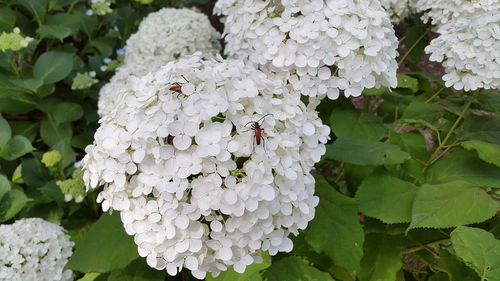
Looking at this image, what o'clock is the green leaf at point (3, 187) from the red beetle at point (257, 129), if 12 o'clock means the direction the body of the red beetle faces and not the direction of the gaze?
The green leaf is roughly at 10 o'clock from the red beetle.

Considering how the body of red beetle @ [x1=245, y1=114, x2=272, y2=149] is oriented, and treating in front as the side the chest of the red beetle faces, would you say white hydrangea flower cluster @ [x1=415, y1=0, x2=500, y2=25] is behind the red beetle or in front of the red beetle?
in front

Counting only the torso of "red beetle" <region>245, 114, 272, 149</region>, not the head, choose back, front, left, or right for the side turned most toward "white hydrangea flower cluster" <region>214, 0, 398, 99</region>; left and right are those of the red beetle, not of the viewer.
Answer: front

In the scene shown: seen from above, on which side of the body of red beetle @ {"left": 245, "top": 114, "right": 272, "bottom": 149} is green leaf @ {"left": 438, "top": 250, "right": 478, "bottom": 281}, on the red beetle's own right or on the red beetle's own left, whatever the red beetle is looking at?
on the red beetle's own right

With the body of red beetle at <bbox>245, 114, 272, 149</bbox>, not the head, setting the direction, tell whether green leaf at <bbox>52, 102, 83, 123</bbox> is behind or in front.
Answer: in front

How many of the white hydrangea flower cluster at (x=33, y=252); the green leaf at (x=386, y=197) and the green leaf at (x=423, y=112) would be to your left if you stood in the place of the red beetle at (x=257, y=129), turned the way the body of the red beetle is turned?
1

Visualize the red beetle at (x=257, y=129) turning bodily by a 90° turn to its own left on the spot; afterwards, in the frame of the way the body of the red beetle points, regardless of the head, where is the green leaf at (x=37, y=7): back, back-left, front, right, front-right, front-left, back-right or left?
front-right

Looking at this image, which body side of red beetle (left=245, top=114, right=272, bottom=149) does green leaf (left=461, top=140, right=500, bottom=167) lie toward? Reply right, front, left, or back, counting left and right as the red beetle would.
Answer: right

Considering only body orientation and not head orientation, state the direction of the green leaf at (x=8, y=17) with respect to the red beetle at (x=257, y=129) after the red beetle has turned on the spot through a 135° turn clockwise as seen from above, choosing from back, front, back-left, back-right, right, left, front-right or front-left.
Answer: back

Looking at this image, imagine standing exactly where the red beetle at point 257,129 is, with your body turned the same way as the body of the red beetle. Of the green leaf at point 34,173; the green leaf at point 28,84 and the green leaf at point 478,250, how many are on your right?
1

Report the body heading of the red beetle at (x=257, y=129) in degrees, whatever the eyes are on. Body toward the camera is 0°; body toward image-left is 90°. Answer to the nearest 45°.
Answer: approximately 180°

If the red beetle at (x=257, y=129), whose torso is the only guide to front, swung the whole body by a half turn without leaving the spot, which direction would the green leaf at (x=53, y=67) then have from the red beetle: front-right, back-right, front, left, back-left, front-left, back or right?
back-right

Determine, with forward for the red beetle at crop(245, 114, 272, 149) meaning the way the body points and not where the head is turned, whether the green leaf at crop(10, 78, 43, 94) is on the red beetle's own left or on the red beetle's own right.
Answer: on the red beetle's own left
